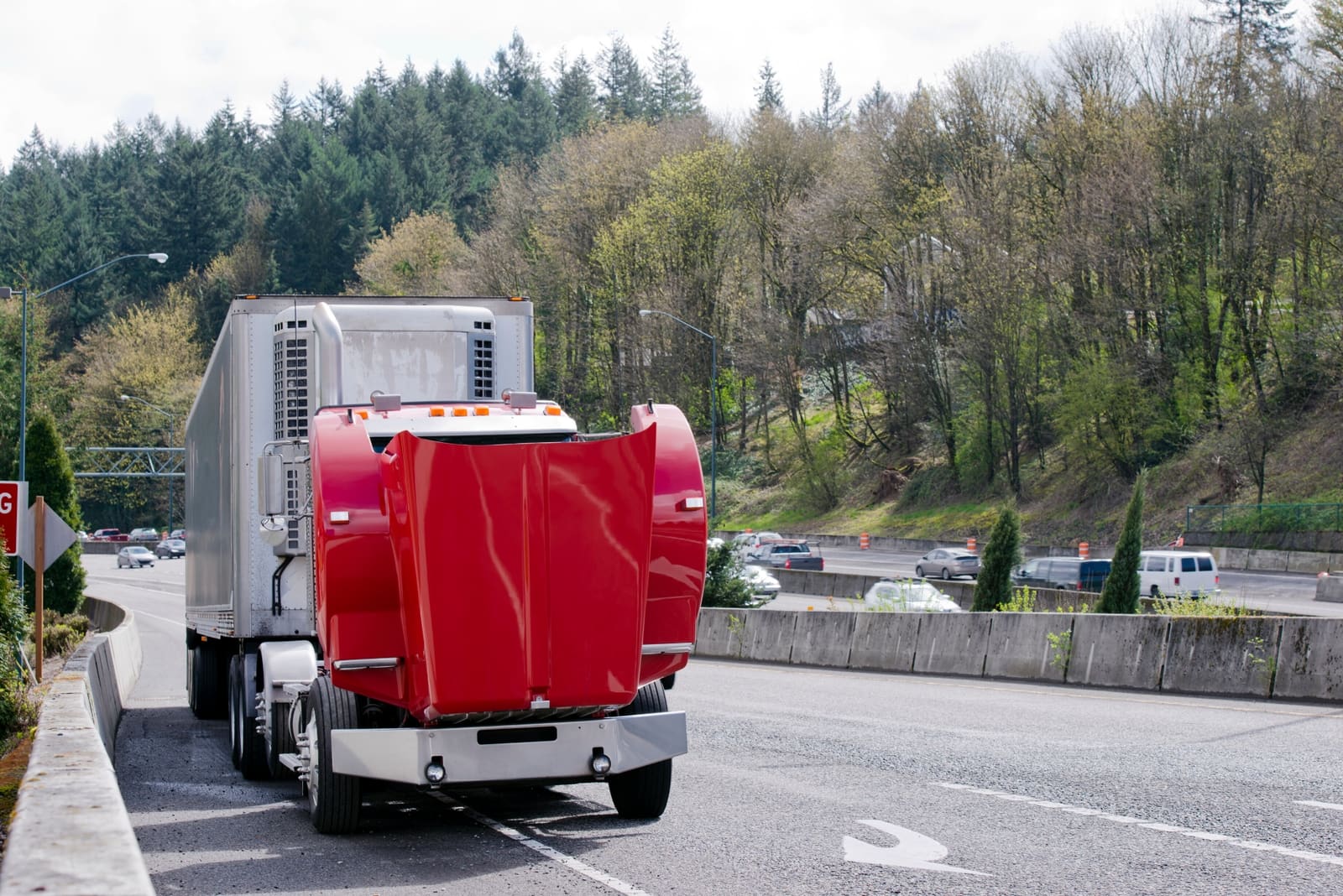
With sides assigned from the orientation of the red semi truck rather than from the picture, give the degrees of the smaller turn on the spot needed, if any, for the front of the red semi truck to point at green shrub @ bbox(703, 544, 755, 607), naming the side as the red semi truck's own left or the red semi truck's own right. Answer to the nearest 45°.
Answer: approximately 180°

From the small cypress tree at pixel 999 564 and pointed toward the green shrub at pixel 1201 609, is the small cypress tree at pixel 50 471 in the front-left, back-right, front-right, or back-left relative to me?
back-right

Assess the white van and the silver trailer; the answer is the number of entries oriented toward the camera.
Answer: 1

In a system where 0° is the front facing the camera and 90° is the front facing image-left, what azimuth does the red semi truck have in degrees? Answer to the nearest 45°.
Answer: approximately 0°

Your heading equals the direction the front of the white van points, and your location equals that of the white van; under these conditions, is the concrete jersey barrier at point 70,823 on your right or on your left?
on your left

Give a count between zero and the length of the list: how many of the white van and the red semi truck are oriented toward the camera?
1

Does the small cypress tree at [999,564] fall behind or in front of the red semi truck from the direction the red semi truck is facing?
behind

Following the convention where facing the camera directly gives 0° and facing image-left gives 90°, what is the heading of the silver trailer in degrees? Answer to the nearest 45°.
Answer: approximately 0°

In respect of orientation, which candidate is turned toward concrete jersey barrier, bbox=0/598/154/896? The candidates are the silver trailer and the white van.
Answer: the silver trailer
